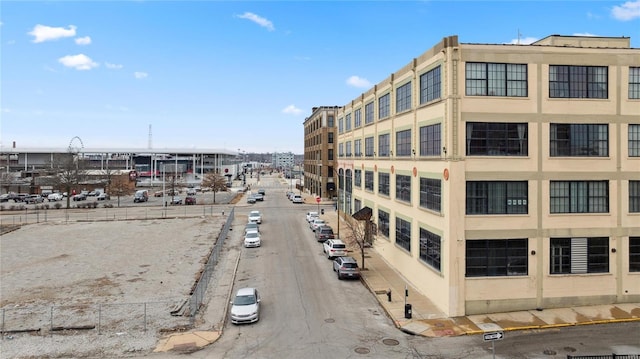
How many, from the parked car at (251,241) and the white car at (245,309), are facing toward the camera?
2

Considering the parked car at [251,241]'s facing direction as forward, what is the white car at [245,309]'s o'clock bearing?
The white car is roughly at 12 o'clock from the parked car.

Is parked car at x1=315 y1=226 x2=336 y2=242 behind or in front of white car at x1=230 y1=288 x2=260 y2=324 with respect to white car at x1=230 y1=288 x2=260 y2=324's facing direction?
behind

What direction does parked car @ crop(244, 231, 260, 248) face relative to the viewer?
toward the camera

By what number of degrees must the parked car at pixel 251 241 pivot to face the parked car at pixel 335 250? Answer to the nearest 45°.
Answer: approximately 45° to its left

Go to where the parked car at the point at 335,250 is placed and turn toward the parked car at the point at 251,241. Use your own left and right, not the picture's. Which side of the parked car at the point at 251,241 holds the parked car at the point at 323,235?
right
